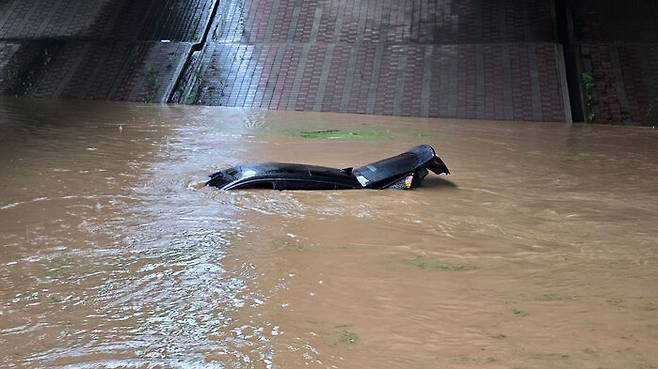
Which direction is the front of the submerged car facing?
to the viewer's left
